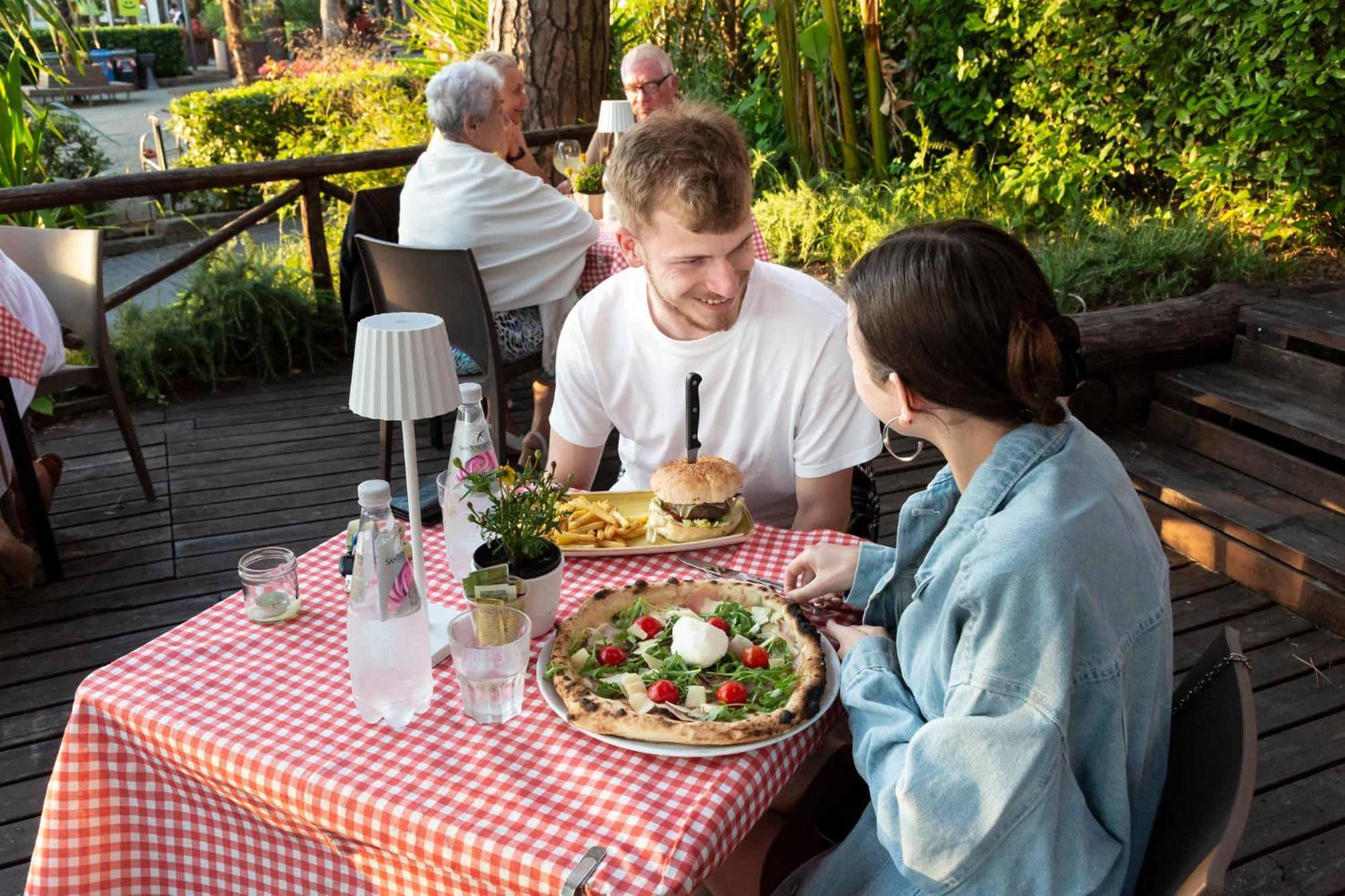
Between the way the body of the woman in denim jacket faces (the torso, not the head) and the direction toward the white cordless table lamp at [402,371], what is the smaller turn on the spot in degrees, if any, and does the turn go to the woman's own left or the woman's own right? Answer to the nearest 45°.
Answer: approximately 45° to the woman's own left

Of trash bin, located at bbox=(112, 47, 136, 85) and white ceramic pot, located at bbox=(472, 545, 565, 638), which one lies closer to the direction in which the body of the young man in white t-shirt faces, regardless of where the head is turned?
the white ceramic pot

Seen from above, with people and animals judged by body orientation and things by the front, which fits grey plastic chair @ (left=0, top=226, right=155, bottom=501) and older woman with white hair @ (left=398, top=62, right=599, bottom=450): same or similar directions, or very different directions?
very different directions

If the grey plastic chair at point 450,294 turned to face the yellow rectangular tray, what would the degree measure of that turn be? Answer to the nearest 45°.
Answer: approximately 135° to its right

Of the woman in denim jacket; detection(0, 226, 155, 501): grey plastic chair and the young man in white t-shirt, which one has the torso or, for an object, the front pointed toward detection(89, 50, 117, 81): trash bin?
the woman in denim jacket

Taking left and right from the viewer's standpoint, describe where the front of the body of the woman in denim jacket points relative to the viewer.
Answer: facing away from the viewer and to the left of the viewer

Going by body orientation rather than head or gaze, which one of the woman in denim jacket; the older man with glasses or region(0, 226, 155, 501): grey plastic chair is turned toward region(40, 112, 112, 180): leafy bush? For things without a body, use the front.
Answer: the woman in denim jacket

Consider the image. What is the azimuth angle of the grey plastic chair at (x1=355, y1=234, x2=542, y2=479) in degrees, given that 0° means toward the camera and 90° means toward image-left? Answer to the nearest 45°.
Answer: approximately 225°

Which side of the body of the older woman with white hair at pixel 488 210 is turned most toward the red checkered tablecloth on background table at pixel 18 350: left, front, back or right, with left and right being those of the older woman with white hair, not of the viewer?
back

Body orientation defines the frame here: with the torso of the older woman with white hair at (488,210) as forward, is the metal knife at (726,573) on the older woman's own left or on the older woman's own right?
on the older woman's own right

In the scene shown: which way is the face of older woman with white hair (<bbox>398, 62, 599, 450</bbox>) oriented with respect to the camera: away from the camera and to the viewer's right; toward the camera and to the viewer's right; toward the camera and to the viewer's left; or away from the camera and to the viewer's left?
away from the camera and to the viewer's right

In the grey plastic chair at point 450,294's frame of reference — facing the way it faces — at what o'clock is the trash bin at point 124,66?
The trash bin is roughly at 10 o'clock from the grey plastic chair.

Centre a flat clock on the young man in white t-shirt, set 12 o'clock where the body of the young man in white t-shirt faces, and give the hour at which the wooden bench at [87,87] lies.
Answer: The wooden bench is roughly at 5 o'clock from the young man in white t-shirt.

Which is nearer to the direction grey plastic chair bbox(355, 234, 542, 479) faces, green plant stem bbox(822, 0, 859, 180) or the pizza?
the green plant stem

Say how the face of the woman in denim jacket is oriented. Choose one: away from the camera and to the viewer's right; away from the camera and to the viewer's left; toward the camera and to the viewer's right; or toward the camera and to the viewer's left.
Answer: away from the camera and to the viewer's left

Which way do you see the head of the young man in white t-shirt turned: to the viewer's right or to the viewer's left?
to the viewer's right
